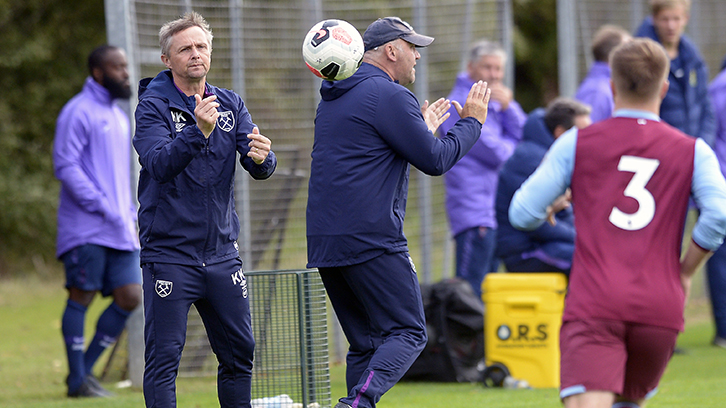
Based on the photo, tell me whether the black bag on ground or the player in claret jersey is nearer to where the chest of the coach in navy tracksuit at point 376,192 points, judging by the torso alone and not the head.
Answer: the black bag on ground

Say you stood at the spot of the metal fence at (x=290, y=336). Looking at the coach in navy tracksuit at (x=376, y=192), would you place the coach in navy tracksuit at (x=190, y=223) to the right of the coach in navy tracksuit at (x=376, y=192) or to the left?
right

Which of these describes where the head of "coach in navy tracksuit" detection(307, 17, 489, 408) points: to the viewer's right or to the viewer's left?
to the viewer's right

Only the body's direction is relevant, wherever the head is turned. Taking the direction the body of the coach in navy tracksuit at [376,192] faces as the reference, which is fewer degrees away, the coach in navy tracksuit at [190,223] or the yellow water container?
the yellow water container

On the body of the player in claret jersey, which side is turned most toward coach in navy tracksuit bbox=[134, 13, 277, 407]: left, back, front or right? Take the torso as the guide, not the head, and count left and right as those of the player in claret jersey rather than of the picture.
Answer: left

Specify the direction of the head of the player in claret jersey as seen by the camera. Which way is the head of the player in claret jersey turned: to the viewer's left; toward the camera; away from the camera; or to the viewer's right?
away from the camera

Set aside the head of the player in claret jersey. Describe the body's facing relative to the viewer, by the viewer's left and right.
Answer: facing away from the viewer

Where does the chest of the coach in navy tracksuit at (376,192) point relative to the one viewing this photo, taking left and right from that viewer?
facing away from the viewer and to the right of the viewer

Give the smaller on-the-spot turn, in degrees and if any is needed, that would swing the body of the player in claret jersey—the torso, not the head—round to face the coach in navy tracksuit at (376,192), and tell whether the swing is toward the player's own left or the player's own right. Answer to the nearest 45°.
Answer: approximately 45° to the player's own left
